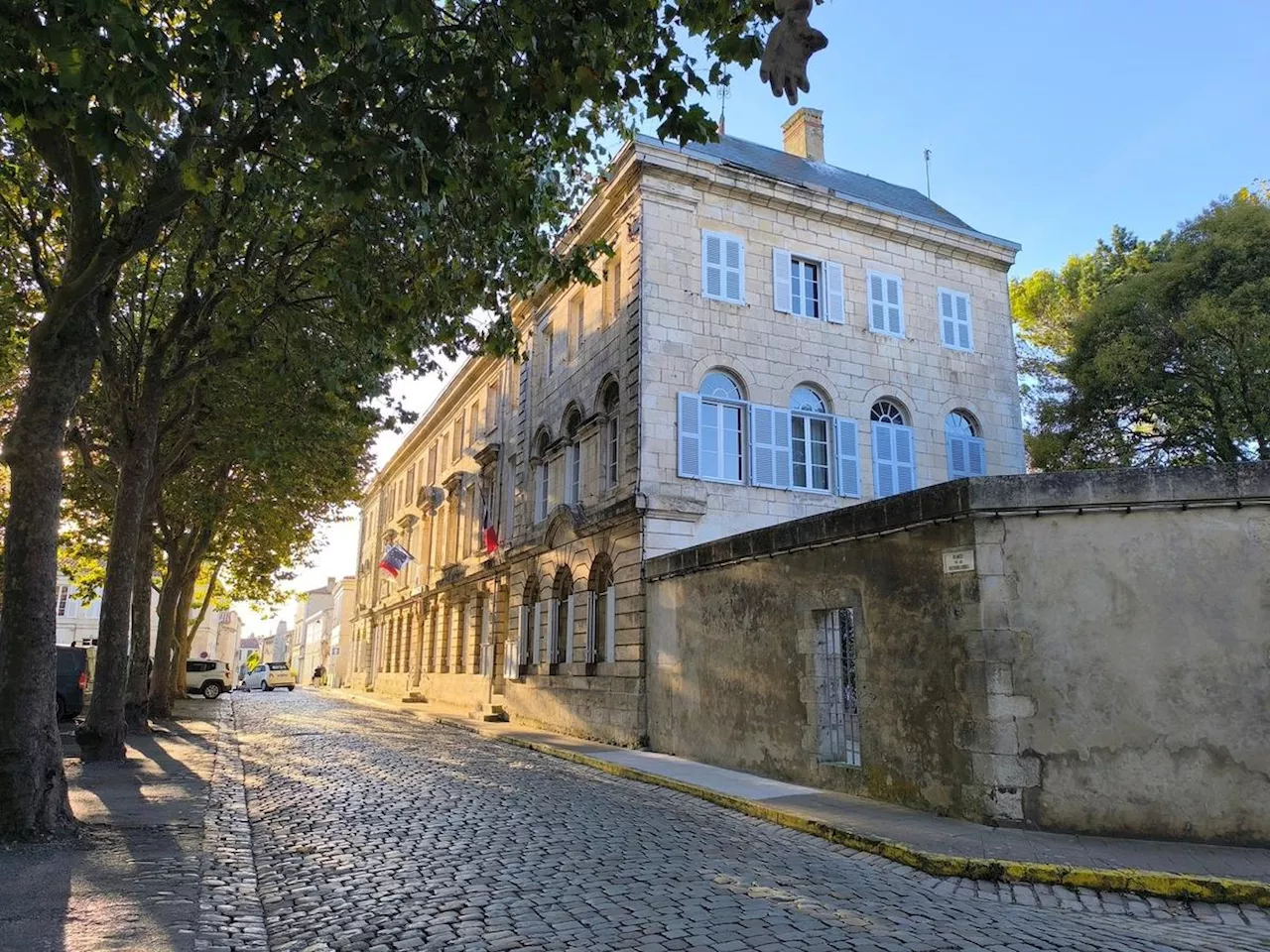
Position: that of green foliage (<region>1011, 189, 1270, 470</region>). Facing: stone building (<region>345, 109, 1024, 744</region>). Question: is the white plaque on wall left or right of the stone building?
left

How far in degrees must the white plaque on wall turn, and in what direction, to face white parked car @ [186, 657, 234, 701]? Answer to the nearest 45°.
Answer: approximately 90° to its right

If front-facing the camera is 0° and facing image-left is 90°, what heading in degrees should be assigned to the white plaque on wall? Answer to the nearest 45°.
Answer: approximately 45°

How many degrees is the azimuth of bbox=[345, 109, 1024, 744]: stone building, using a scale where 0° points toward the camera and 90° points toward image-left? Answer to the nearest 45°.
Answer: approximately 45°

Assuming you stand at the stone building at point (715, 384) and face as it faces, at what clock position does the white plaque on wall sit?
The white plaque on wall is roughly at 10 o'clock from the stone building.

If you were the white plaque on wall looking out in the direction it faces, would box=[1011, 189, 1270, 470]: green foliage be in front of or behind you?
behind

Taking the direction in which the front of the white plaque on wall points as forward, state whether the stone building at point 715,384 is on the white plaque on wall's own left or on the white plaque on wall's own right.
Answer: on the white plaque on wall's own right
